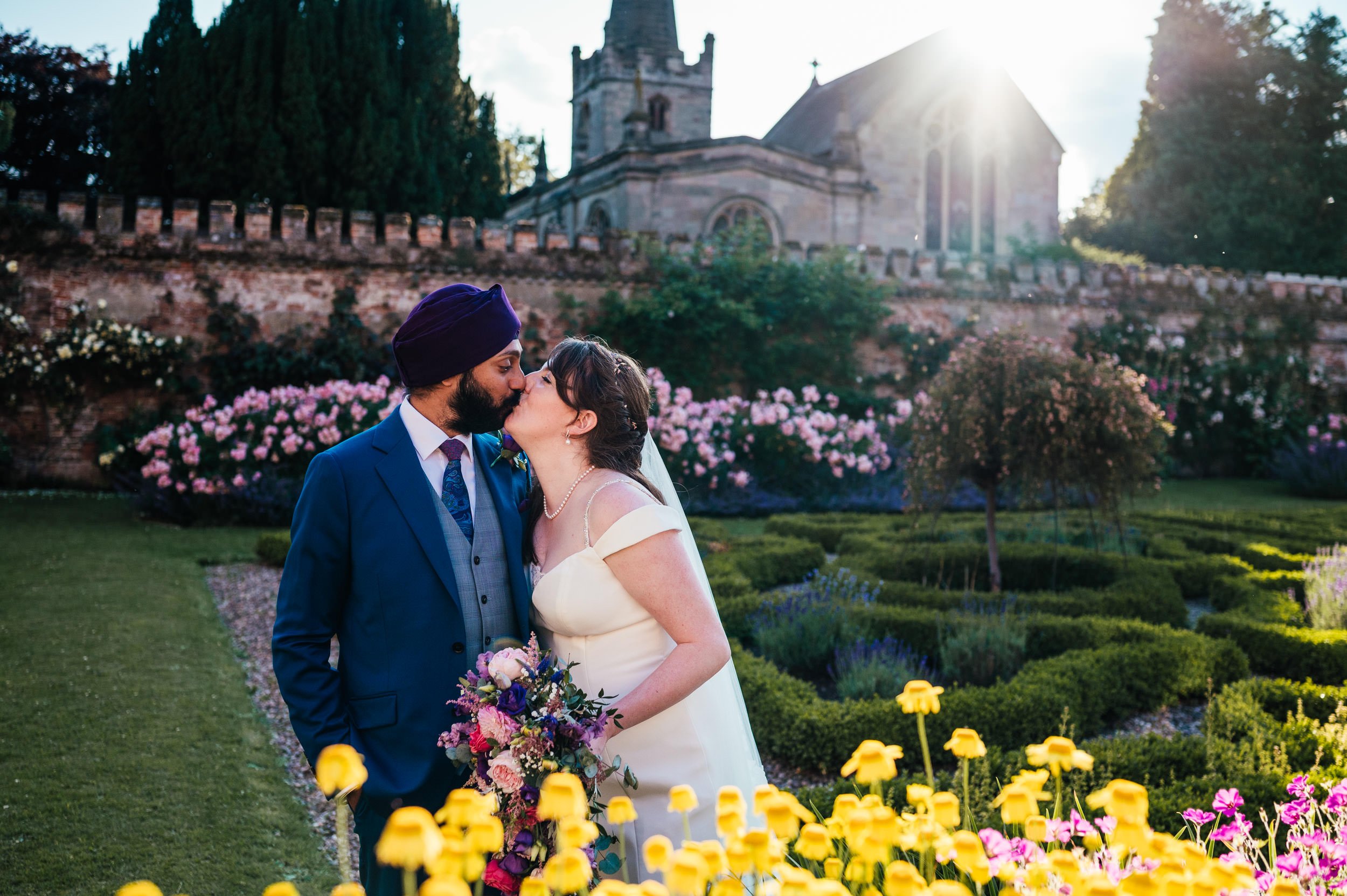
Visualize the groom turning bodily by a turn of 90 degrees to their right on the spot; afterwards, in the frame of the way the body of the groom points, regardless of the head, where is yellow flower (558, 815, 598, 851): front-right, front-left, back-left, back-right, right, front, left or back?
front-left

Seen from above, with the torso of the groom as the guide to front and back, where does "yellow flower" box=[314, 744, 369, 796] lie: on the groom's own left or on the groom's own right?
on the groom's own right

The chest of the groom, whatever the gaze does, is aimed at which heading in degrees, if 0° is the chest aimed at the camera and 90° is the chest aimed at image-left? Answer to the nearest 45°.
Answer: approximately 315°

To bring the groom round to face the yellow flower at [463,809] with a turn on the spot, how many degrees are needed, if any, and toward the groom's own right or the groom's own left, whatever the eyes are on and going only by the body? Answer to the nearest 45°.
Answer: approximately 45° to the groom's own right

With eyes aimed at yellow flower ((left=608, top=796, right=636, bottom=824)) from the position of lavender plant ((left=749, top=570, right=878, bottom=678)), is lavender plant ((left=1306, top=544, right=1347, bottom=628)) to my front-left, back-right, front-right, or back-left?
back-left

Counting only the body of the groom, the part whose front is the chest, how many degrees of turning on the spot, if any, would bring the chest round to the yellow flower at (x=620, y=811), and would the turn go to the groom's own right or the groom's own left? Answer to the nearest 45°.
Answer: approximately 45° to the groom's own right

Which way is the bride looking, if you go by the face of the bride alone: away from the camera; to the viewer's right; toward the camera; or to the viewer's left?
to the viewer's left

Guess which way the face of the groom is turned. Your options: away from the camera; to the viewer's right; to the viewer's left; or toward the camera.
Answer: to the viewer's right

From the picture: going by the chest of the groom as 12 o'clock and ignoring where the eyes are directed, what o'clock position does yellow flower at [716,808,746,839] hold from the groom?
The yellow flower is roughly at 1 o'clock from the groom.

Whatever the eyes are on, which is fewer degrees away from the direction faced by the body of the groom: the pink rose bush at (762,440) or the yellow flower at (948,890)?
the yellow flower
